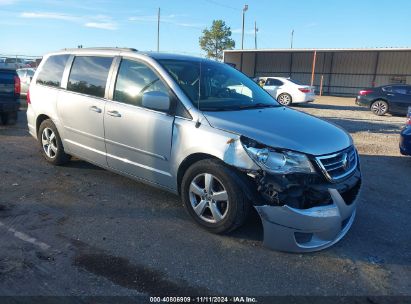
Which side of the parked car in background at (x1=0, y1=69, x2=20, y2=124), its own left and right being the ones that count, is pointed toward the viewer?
back

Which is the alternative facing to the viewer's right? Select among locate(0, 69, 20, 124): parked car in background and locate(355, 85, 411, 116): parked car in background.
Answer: locate(355, 85, 411, 116): parked car in background

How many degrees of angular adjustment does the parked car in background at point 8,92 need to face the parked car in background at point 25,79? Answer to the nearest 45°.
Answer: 0° — it already faces it

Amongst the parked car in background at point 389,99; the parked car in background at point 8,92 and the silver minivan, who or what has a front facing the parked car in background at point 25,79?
the parked car in background at point 8,92

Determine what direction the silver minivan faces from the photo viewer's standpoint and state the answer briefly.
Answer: facing the viewer and to the right of the viewer

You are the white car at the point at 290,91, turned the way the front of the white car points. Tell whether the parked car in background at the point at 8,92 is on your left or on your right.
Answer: on your left

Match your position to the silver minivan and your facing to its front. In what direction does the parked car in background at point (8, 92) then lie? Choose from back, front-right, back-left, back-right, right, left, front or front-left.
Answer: back

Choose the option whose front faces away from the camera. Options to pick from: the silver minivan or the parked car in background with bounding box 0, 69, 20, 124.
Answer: the parked car in background

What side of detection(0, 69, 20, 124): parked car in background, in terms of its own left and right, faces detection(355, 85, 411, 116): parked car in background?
right

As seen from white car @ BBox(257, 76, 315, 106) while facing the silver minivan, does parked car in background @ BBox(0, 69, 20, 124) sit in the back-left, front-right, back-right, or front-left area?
front-right

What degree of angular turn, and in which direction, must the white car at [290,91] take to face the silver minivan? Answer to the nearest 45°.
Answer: approximately 135° to its left

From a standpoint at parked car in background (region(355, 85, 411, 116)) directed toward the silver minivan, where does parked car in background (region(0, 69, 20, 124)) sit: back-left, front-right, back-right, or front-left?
front-right

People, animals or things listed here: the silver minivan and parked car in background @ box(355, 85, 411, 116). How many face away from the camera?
0

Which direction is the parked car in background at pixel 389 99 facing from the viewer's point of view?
to the viewer's right

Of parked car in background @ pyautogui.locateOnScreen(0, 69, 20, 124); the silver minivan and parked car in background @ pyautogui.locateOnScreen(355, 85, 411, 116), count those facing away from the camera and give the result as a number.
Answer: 1

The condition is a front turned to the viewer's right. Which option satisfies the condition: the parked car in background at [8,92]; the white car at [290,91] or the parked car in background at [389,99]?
the parked car in background at [389,99]

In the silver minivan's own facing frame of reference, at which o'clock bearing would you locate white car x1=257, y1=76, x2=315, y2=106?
The white car is roughly at 8 o'clock from the silver minivan.
